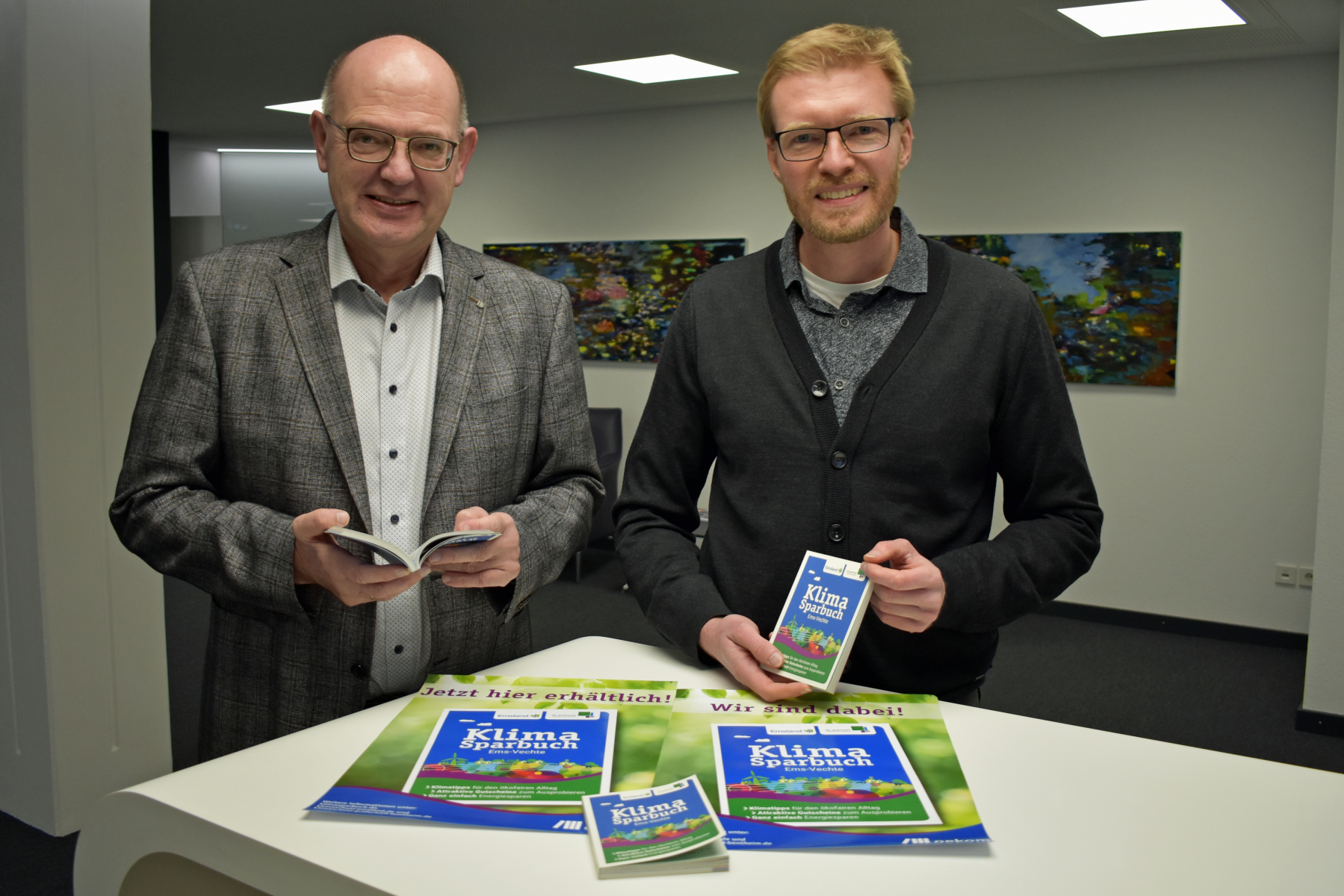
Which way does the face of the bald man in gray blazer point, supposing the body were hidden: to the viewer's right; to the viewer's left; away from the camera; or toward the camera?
toward the camera

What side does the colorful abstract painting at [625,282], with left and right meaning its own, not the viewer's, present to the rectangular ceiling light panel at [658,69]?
front

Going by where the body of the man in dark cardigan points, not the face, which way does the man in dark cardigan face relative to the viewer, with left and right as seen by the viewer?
facing the viewer

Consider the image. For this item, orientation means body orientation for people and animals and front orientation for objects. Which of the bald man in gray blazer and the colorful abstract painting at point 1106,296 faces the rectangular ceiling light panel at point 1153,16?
the colorful abstract painting

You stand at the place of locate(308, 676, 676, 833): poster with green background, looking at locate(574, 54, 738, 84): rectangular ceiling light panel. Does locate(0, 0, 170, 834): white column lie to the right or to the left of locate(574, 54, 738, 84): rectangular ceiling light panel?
left

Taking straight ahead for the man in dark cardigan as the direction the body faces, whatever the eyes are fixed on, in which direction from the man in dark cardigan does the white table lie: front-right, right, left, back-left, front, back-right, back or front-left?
front

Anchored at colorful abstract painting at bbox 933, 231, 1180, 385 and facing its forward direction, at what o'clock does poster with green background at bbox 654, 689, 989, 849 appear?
The poster with green background is roughly at 12 o'clock from the colorful abstract painting.

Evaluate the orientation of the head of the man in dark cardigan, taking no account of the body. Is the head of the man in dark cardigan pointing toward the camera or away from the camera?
toward the camera

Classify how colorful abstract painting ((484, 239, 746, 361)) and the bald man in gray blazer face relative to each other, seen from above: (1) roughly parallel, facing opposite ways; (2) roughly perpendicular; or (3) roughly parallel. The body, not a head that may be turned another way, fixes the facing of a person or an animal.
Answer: roughly parallel

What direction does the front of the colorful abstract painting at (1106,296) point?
toward the camera

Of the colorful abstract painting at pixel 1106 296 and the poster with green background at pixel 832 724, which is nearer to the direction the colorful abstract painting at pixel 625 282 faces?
the poster with green background

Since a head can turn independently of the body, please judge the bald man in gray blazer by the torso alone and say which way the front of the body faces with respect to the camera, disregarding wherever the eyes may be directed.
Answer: toward the camera

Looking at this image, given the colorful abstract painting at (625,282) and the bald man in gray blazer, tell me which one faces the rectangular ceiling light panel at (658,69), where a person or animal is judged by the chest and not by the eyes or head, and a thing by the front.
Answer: the colorful abstract painting

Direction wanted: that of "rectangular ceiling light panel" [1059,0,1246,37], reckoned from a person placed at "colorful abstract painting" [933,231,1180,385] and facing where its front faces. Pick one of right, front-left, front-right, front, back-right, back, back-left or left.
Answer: front

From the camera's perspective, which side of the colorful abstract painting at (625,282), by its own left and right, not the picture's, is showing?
front
